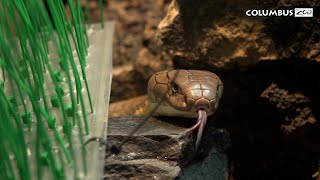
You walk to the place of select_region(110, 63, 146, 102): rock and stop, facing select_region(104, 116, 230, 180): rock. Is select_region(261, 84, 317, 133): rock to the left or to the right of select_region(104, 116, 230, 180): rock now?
left

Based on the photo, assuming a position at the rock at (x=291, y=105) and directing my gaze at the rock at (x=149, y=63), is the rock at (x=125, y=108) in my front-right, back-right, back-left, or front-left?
front-left

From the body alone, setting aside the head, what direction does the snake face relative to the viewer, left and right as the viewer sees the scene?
facing the viewer and to the right of the viewer

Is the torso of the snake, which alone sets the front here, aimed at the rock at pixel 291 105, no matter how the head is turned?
no

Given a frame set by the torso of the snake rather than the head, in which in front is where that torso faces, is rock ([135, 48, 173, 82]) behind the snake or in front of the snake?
behind

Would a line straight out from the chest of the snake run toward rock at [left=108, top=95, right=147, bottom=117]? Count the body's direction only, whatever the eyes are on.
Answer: no
